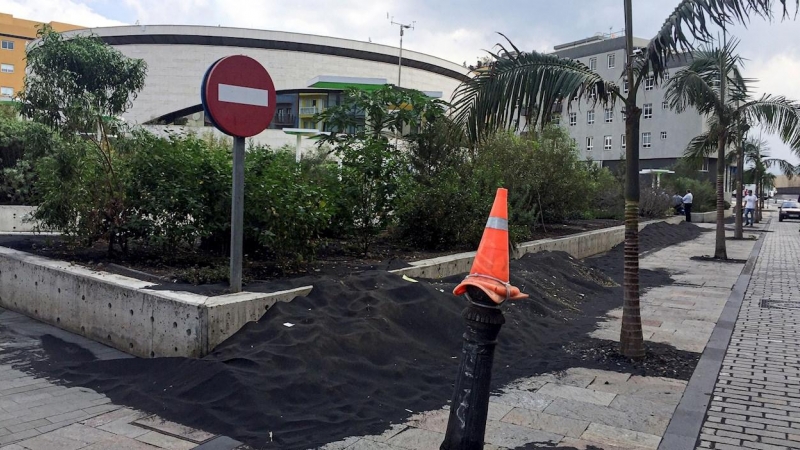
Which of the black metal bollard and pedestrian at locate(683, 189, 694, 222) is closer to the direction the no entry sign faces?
the black metal bollard

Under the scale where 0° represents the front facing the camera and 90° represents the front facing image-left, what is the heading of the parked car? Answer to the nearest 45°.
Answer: approximately 0°

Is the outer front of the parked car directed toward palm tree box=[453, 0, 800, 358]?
yes

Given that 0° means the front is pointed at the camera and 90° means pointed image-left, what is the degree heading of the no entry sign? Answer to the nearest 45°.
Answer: approximately 315°
